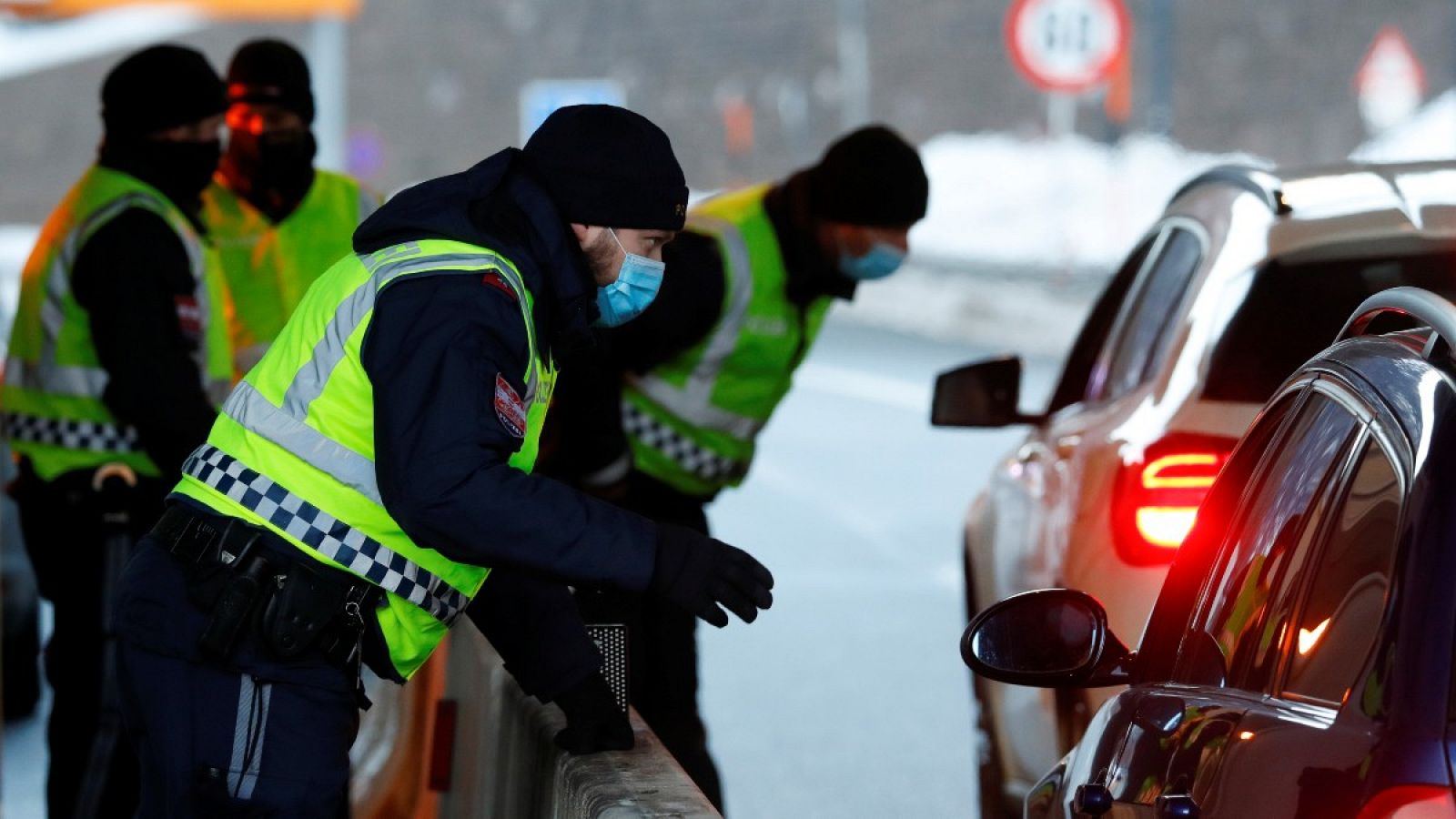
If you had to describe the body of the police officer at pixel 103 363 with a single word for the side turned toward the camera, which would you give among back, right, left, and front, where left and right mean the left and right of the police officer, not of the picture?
right

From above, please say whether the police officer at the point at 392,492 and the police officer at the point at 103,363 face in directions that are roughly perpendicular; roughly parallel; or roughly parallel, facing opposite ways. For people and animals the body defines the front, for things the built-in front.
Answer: roughly parallel

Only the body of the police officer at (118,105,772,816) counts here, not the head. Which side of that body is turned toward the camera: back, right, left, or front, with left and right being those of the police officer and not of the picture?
right

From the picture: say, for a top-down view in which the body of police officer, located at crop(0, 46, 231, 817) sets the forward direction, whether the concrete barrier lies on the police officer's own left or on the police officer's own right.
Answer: on the police officer's own right

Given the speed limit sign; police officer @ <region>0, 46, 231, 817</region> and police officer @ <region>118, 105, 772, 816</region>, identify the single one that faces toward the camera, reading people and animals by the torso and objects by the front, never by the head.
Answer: the speed limit sign

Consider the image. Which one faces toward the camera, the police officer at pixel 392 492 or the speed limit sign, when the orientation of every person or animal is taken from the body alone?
the speed limit sign

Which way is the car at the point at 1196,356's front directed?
away from the camera

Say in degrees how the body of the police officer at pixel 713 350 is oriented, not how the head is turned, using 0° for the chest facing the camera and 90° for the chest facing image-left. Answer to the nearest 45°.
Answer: approximately 315°

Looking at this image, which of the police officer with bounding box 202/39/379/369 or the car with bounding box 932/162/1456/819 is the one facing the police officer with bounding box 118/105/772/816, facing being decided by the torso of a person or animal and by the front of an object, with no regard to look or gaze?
the police officer with bounding box 202/39/379/369

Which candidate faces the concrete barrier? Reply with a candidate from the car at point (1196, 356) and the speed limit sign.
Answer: the speed limit sign

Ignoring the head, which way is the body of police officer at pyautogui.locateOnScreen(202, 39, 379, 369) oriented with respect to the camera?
toward the camera

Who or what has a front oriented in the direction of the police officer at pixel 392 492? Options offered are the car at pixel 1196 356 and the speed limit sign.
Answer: the speed limit sign

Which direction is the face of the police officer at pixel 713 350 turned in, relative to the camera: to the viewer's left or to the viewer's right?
to the viewer's right

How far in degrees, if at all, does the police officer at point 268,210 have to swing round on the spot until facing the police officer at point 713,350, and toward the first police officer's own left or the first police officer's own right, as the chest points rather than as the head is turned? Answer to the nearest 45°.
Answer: approximately 45° to the first police officer's own left

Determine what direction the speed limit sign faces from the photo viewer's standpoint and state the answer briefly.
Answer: facing the viewer

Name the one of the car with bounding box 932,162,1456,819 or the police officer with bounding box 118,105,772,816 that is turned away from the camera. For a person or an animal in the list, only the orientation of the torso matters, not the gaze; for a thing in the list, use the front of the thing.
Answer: the car

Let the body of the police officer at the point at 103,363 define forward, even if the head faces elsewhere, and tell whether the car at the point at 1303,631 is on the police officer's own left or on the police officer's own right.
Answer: on the police officer's own right
